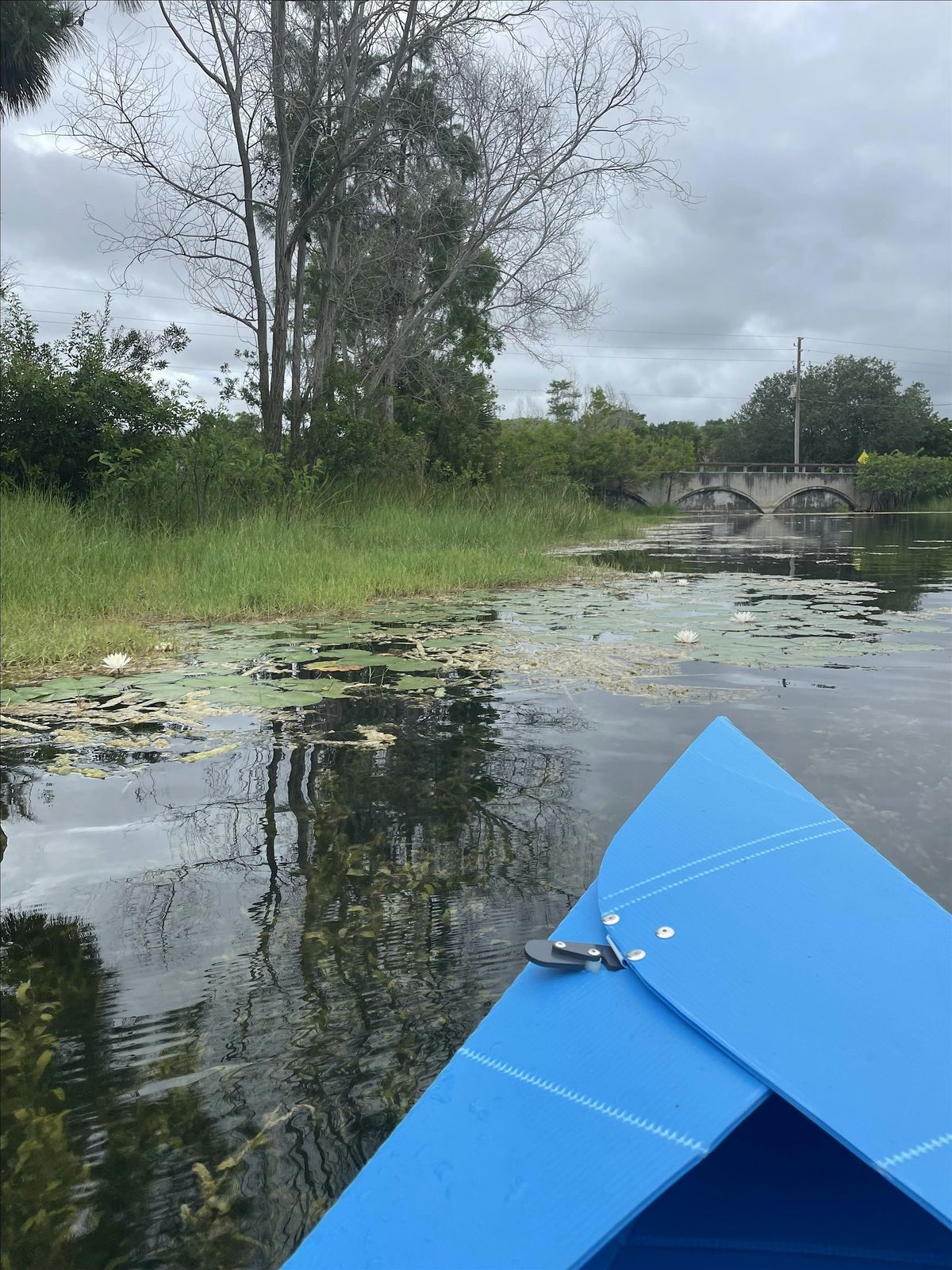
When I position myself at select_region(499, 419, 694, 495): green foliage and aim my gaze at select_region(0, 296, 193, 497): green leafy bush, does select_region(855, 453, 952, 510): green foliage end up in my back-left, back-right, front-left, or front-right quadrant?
back-left

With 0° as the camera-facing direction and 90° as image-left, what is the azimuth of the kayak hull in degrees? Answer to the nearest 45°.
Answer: approximately 180°

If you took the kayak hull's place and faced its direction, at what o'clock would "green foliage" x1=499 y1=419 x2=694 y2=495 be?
The green foliage is roughly at 12 o'clock from the kayak hull.

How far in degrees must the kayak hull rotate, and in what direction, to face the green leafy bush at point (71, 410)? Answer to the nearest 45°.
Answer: approximately 45° to its left
